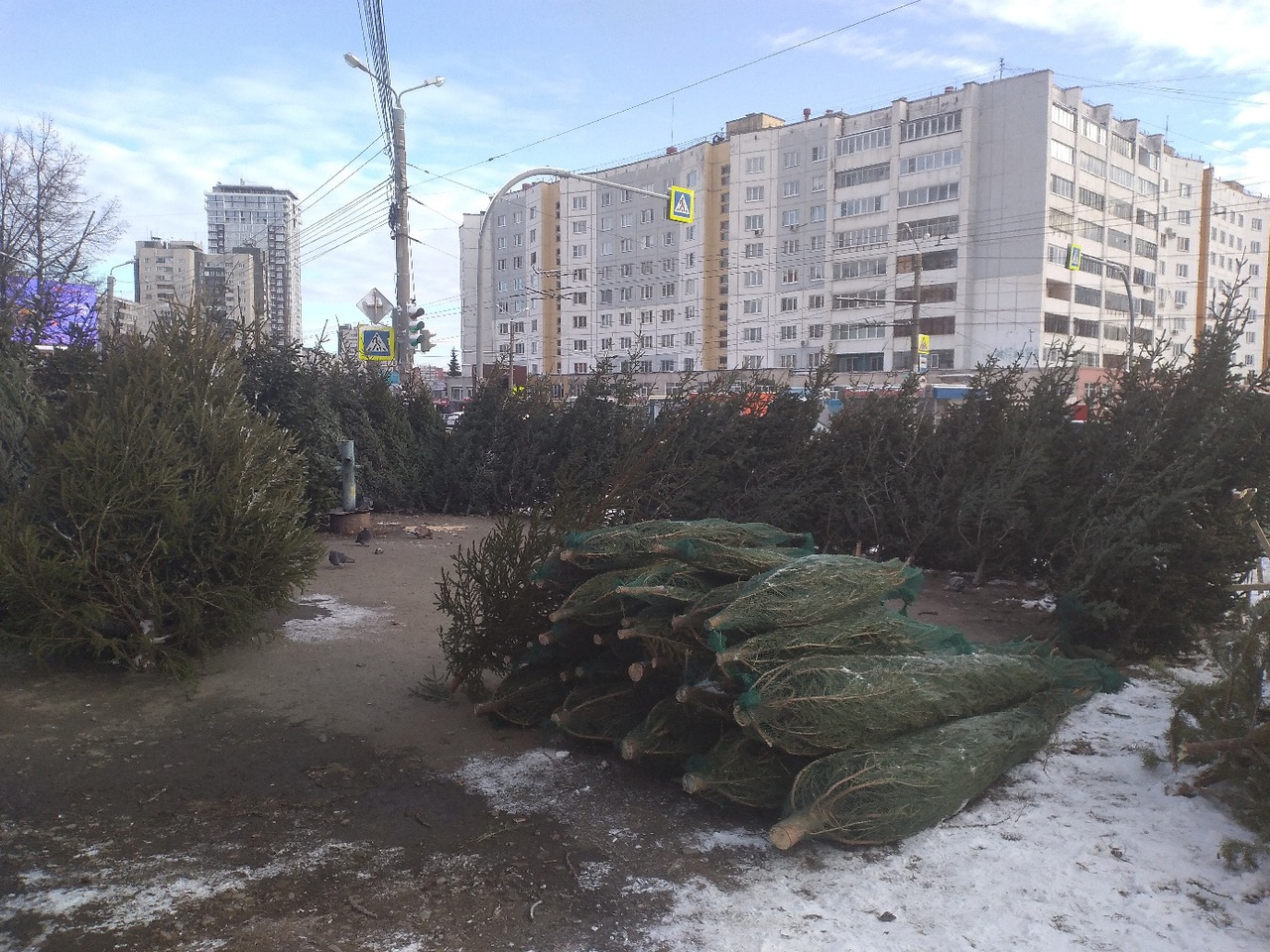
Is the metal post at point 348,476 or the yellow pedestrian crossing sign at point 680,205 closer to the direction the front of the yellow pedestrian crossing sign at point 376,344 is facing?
the metal post

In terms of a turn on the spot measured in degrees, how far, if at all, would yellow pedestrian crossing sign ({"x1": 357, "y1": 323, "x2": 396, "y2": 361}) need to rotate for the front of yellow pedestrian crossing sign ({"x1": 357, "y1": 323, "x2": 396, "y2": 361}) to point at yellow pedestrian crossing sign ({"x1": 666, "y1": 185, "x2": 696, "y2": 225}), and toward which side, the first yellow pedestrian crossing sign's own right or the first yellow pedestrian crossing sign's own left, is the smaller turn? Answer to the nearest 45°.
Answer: approximately 90° to the first yellow pedestrian crossing sign's own left

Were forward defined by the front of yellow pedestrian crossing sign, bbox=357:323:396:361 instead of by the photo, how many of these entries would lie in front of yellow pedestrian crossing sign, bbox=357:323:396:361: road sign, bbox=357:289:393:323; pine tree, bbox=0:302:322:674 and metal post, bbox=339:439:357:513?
2

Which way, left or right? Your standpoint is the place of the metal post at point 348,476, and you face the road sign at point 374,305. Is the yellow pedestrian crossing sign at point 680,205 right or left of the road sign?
right

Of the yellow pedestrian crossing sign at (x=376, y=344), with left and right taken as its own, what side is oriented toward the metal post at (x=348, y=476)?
front

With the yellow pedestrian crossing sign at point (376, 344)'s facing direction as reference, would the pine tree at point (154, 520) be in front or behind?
in front

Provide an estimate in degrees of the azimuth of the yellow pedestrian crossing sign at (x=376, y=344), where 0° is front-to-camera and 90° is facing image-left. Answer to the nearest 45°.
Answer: approximately 0°
